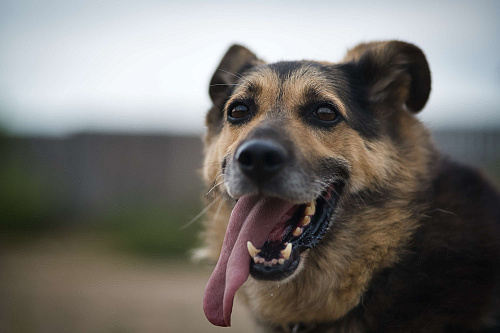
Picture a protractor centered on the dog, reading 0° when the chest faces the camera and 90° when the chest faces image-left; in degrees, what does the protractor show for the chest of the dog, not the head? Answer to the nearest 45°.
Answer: approximately 45°
